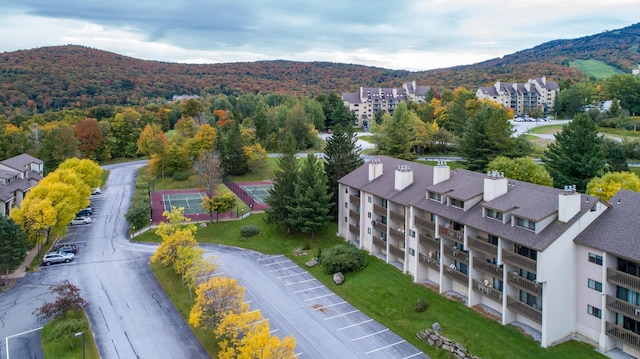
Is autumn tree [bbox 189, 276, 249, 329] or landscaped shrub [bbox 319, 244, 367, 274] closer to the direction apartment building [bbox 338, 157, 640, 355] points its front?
the autumn tree

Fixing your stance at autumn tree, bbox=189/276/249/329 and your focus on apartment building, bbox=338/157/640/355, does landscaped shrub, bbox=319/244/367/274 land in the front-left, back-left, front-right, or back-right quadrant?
front-left

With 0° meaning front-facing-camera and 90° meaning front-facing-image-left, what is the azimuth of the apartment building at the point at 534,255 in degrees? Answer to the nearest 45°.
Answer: approximately 45°

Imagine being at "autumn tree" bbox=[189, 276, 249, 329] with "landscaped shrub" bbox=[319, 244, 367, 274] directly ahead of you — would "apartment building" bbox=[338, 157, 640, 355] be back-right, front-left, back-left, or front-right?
front-right

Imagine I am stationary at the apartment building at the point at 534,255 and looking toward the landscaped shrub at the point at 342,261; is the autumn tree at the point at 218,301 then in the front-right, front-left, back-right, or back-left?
front-left

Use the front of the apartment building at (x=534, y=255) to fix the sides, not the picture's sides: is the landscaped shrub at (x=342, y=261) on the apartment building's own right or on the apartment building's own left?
on the apartment building's own right

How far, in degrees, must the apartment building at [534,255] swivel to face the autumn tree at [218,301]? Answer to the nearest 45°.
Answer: approximately 45° to its right
